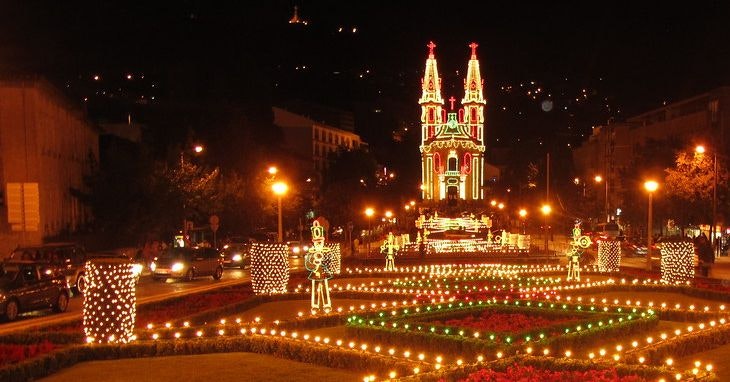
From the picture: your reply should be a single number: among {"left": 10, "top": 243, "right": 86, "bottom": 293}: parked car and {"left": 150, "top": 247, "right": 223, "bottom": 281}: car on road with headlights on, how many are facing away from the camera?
0

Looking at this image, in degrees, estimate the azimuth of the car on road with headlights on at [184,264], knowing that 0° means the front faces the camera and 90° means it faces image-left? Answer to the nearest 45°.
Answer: approximately 45°

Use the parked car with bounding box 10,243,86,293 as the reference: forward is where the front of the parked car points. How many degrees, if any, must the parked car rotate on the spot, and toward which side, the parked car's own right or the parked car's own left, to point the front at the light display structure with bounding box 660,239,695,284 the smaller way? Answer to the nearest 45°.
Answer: approximately 90° to the parked car's own left

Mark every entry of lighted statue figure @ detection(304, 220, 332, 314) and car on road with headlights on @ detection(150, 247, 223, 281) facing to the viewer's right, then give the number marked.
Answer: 0

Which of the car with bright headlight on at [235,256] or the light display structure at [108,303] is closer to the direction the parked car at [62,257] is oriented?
the light display structure

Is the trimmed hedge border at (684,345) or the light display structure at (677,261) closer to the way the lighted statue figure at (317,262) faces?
the trimmed hedge border

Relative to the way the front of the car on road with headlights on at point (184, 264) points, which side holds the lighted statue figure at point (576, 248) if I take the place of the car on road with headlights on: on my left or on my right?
on my left
